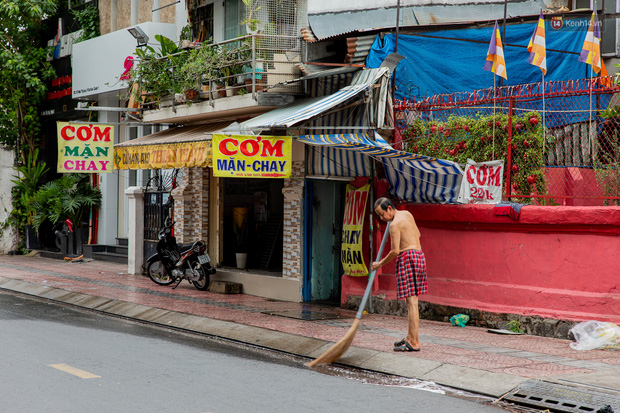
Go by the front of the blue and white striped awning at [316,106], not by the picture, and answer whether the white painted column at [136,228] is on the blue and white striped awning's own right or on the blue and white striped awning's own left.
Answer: on the blue and white striped awning's own right

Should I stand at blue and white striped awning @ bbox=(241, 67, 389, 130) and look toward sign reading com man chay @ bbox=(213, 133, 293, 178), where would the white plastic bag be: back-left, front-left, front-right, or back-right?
back-left

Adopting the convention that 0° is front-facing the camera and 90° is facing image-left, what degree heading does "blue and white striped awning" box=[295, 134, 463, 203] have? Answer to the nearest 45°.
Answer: approximately 45°

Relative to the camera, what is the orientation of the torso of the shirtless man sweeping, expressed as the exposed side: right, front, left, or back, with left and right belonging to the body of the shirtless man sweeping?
left

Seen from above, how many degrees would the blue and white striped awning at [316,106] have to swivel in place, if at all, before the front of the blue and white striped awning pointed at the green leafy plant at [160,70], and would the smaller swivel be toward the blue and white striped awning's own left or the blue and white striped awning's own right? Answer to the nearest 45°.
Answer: approximately 90° to the blue and white striped awning's own right

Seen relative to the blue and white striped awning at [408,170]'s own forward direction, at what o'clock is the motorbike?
The motorbike is roughly at 3 o'clock from the blue and white striped awning.

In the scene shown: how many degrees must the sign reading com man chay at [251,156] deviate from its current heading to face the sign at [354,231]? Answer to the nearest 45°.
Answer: approximately 90° to its left

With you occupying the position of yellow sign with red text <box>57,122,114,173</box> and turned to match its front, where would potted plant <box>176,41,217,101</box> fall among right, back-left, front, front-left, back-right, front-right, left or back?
front-left
